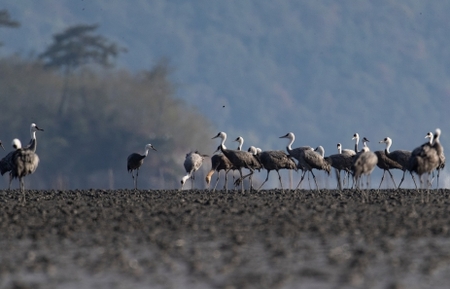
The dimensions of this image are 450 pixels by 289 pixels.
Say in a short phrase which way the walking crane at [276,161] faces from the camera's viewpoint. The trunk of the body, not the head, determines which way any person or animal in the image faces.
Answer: facing to the left of the viewer

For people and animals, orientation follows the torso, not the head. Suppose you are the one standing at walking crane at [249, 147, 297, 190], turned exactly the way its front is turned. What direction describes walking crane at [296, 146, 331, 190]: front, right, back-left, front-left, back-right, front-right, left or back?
back

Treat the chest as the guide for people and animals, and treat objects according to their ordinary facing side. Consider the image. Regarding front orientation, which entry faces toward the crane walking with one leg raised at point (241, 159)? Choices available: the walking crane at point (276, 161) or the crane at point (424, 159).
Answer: the walking crane at point (276, 161)

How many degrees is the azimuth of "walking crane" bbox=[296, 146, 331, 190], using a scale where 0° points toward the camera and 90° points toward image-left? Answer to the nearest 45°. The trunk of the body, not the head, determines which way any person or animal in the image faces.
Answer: approximately 90°

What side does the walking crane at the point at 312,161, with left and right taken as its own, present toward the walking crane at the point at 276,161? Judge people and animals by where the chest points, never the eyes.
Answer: front

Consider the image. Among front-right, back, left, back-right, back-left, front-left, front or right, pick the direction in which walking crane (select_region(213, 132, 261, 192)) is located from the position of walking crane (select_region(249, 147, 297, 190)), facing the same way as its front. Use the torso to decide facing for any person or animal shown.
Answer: front

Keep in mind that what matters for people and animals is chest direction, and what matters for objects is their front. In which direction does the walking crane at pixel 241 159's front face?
to the viewer's left

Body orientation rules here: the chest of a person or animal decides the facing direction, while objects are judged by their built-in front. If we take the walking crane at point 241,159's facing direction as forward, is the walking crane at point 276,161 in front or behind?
behind
